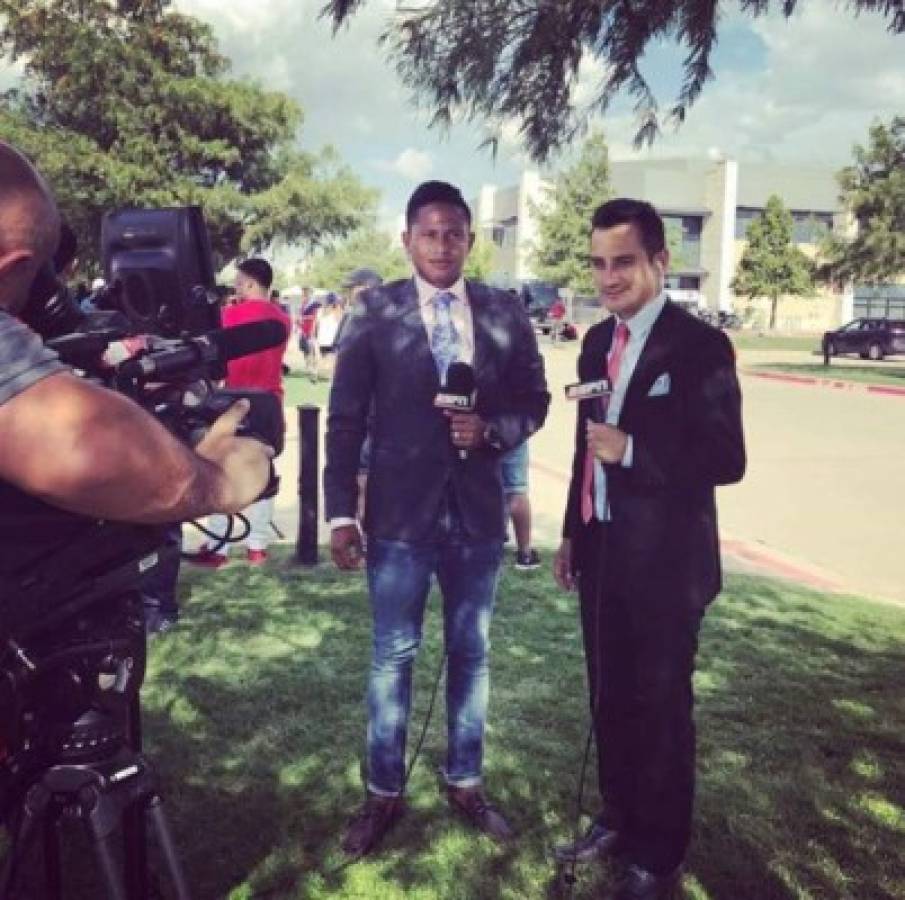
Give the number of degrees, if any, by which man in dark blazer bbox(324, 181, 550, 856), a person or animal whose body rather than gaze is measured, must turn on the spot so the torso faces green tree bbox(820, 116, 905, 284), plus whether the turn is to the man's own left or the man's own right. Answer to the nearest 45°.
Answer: approximately 135° to the man's own left

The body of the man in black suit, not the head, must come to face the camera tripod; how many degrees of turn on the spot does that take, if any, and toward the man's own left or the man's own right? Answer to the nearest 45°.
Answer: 0° — they already face it

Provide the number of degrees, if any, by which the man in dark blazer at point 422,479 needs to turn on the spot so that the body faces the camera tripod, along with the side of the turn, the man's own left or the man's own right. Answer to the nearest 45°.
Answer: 0° — they already face it

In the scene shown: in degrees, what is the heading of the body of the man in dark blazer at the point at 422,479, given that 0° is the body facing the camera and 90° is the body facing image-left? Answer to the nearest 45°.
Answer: approximately 0°

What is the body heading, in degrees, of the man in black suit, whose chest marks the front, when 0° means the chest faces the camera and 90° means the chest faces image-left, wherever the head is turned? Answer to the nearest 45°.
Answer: approximately 45°

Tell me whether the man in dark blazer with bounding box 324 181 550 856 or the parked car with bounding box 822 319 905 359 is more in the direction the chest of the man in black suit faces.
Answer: the man in dark blazer

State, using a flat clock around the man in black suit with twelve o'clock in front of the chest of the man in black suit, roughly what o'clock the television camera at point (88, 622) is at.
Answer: The television camera is roughly at 12 o'clock from the man in black suit.

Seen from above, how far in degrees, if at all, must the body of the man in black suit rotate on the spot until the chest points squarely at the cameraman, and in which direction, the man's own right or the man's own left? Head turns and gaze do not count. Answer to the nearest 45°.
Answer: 0° — they already face them

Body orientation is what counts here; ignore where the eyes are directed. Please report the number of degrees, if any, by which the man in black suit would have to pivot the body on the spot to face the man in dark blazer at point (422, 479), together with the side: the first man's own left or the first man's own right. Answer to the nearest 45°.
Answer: approximately 45° to the first man's own right
